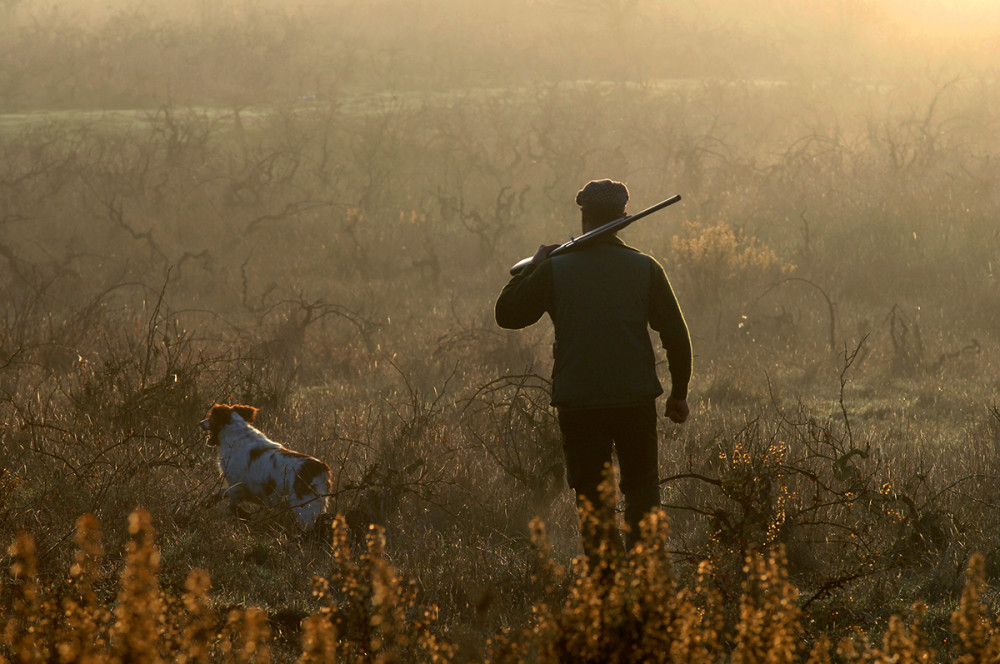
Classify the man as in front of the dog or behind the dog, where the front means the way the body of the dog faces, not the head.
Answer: behind

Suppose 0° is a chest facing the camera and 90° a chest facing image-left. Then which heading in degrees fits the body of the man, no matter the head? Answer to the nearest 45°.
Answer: approximately 180°

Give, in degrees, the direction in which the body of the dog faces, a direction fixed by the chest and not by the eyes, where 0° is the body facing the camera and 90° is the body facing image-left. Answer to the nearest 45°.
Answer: approximately 135°

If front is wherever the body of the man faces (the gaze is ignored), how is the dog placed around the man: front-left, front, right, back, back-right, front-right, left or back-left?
front-left

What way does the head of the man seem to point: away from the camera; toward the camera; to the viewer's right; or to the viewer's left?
away from the camera
